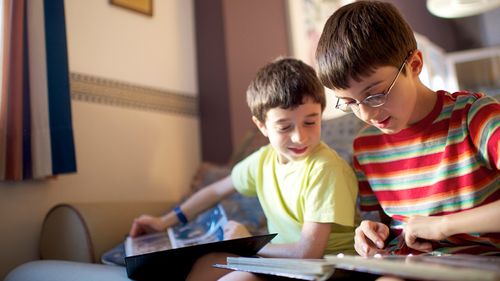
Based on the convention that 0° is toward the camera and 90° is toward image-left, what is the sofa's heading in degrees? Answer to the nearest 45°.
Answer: approximately 45°

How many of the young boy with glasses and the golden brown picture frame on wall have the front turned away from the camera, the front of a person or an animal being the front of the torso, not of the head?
0

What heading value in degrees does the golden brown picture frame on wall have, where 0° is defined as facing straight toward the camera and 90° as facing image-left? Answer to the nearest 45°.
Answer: approximately 315°

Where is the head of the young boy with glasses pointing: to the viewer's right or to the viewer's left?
to the viewer's left

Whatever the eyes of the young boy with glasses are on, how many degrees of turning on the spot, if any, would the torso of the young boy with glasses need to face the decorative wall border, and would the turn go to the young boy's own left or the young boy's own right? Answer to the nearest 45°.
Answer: approximately 90° to the young boy's own right
